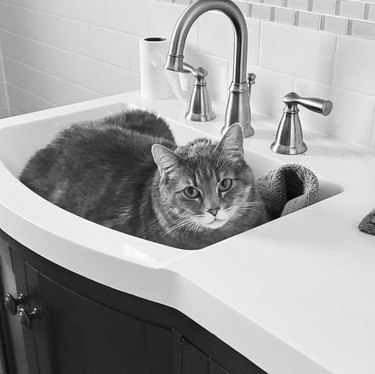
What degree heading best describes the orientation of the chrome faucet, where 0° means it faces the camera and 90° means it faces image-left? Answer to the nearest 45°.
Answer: approximately 45°

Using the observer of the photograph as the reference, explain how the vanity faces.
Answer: facing the viewer and to the left of the viewer
